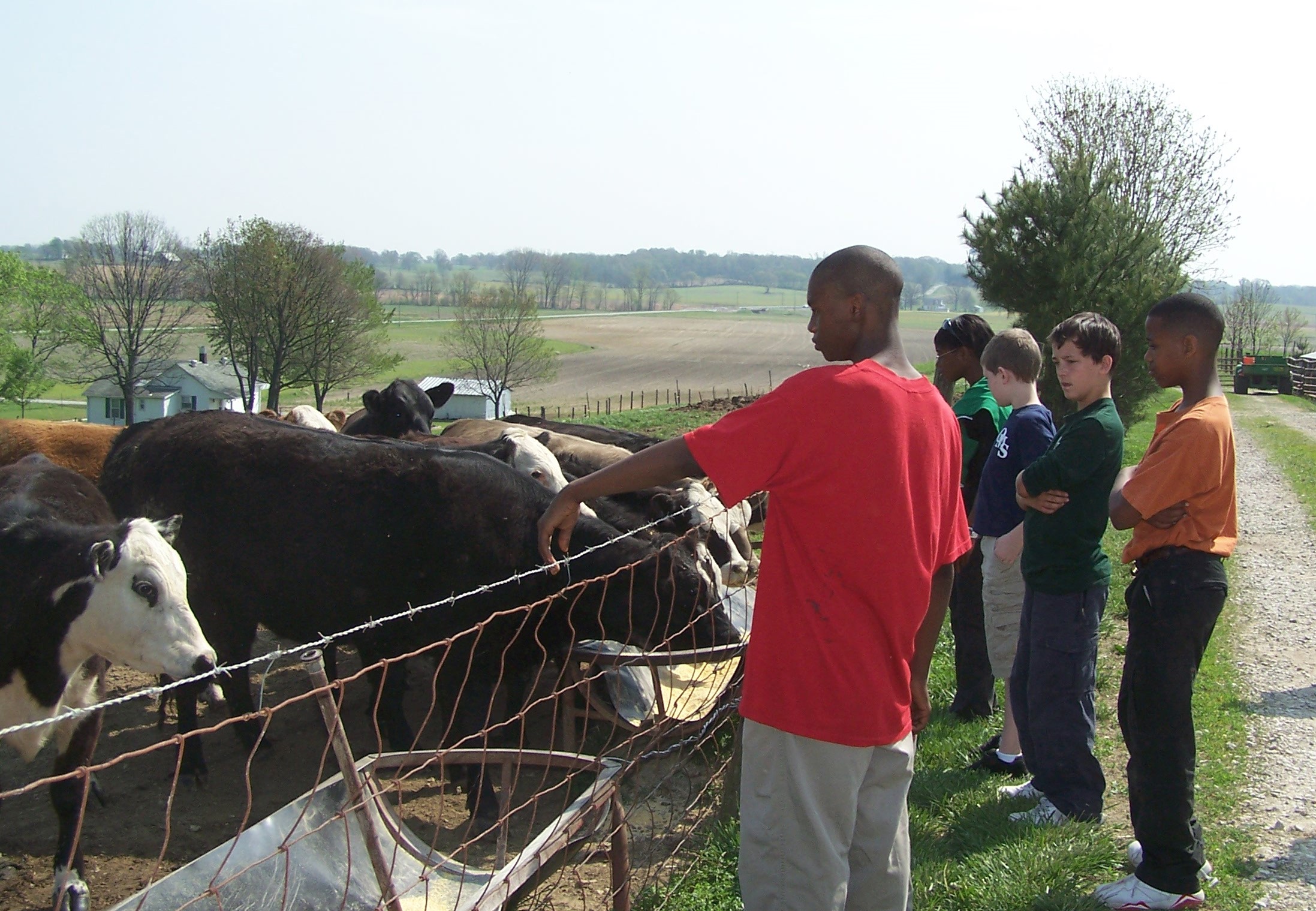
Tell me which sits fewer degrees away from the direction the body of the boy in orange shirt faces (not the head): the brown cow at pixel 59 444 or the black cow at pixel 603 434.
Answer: the brown cow

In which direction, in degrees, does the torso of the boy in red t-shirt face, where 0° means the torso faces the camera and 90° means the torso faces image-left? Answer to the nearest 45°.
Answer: approximately 135°

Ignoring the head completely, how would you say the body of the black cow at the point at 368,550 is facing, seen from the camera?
to the viewer's right

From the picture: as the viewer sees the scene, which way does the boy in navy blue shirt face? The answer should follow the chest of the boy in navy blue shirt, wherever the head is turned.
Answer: to the viewer's left

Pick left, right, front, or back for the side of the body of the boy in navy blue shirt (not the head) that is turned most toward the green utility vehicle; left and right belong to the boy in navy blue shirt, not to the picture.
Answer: right

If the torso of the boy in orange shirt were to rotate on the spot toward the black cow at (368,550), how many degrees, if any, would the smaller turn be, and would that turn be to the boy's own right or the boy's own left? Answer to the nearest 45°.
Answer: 0° — they already face it

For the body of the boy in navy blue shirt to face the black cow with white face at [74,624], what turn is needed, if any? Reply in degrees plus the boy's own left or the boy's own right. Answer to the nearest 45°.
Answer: approximately 45° to the boy's own left

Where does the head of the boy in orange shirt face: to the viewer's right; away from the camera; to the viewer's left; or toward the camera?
to the viewer's left

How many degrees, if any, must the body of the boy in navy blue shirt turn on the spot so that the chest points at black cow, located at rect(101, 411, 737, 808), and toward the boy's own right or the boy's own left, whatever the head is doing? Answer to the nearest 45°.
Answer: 0° — they already face it

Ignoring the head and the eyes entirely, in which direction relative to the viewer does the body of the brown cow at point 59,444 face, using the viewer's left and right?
facing to the right of the viewer

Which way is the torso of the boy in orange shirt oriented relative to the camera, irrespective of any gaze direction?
to the viewer's left

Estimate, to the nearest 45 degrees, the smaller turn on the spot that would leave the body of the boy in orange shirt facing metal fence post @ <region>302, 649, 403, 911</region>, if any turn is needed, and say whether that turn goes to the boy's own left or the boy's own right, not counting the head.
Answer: approximately 45° to the boy's own left

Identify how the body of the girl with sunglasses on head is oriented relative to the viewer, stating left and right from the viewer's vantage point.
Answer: facing to the left of the viewer
